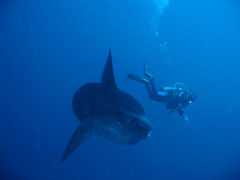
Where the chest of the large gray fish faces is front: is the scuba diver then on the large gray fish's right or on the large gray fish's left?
on the large gray fish's left

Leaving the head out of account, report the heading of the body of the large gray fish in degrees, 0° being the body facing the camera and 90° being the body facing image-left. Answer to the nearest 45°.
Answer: approximately 270°
